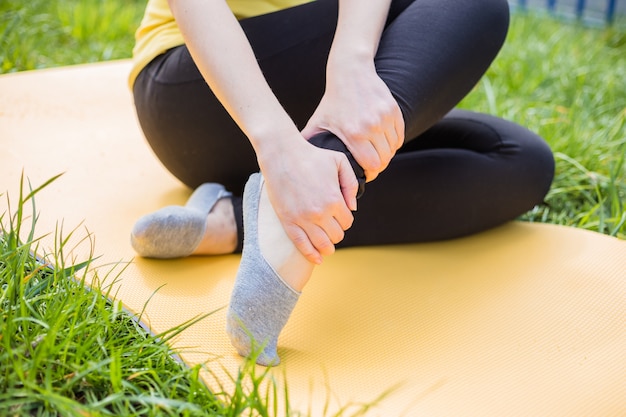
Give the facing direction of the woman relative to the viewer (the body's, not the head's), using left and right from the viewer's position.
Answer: facing the viewer and to the right of the viewer
